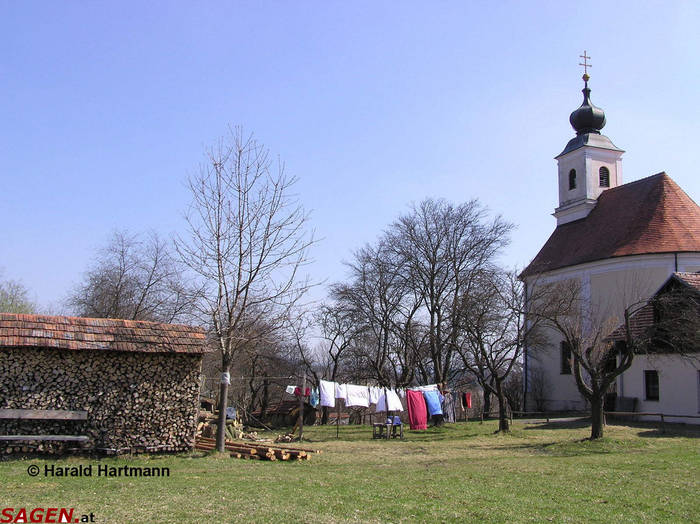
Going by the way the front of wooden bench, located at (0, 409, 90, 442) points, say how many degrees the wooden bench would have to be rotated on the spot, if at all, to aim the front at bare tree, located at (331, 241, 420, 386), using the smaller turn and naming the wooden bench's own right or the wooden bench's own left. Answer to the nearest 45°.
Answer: approximately 135° to the wooden bench's own left

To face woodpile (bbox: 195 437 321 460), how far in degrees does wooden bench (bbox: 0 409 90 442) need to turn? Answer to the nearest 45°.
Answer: approximately 90° to its left

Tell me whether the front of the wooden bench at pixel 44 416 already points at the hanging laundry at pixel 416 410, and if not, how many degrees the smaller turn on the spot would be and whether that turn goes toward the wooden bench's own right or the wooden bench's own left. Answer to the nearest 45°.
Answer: approximately 135° to the wooden bench's own left

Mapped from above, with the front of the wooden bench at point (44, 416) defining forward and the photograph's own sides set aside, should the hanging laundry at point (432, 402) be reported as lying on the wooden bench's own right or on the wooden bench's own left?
on the wooden bench's own left

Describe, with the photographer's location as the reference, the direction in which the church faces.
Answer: facing away from the viewer and to the left of the viewer

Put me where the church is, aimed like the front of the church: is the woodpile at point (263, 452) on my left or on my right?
on my left

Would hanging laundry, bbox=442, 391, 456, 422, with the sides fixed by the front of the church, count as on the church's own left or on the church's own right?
on the church's own left

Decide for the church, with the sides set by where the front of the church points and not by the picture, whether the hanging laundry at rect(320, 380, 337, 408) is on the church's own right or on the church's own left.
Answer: on the church's own left

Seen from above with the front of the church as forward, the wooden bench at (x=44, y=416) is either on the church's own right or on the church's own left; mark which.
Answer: on the church's own left

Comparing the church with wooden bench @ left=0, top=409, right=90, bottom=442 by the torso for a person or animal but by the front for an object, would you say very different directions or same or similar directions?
very different directions

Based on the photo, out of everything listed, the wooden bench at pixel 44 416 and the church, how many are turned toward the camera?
1
